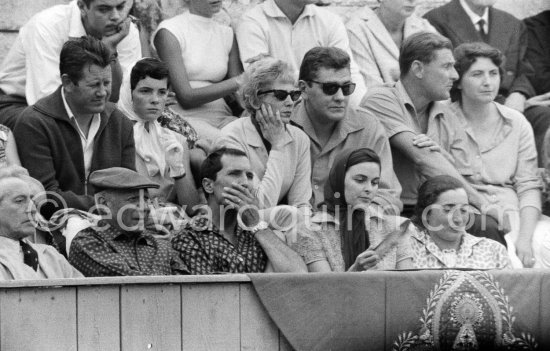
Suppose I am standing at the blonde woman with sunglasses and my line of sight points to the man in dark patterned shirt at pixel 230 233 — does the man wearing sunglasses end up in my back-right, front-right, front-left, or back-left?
back-left

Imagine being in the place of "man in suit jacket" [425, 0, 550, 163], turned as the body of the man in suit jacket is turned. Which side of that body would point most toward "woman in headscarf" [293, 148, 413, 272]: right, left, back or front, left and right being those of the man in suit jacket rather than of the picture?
front

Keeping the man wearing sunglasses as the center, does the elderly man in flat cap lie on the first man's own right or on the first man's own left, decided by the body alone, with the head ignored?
on the first man's own right

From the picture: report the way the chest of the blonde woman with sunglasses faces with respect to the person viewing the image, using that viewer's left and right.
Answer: facing the viewer and to the right of the viewer

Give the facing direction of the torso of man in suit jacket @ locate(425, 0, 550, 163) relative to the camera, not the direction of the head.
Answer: toward the camera
